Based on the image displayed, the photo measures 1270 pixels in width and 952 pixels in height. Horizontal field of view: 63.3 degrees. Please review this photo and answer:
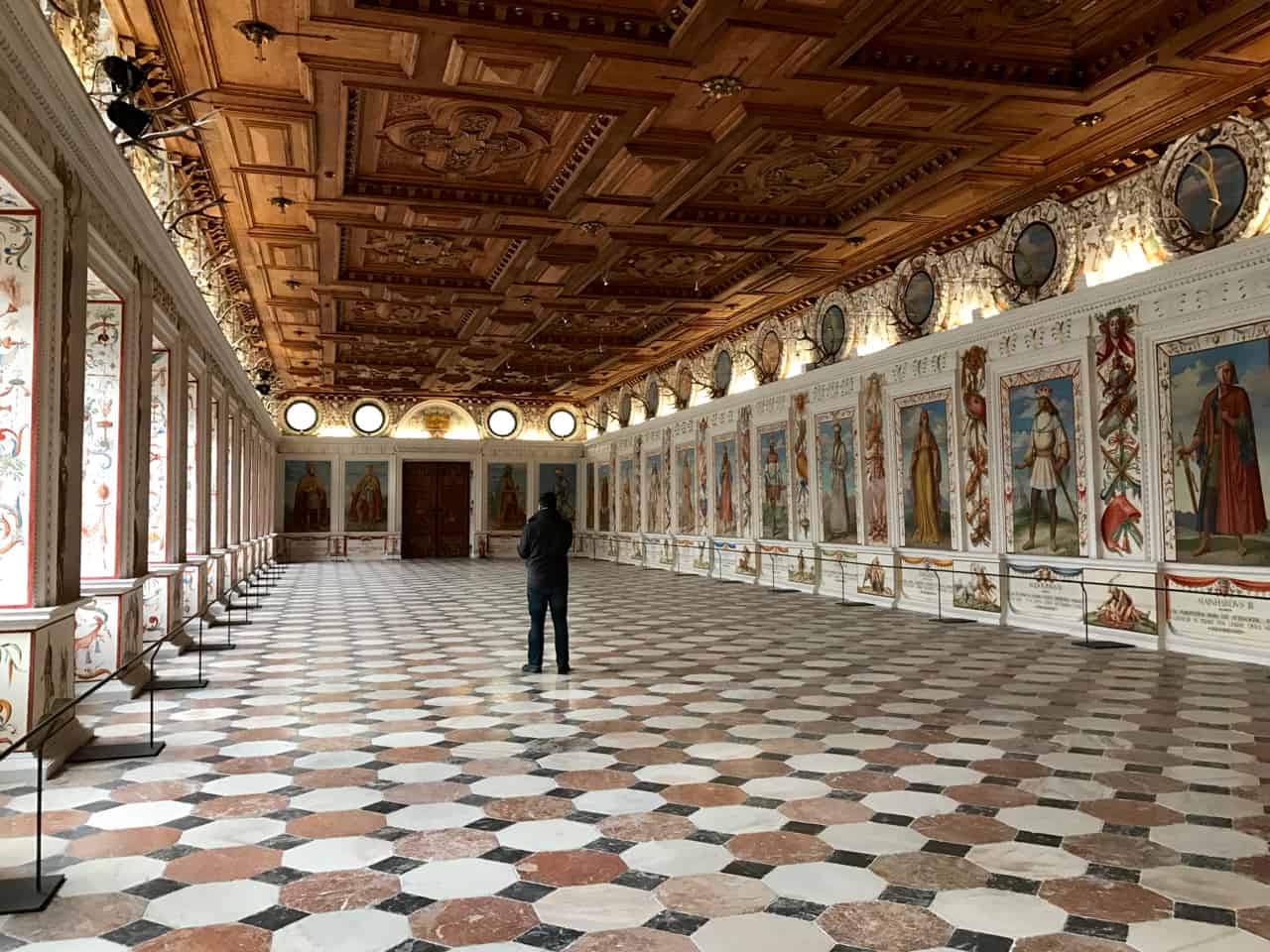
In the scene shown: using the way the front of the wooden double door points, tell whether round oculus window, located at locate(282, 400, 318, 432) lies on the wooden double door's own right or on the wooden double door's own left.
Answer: on the wooden double door's own right

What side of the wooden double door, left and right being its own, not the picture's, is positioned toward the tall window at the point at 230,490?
front

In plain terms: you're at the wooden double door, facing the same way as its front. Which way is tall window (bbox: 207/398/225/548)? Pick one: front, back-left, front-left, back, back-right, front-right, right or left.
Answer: front

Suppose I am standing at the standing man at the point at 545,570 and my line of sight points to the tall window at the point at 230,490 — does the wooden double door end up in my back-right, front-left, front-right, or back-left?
front-right

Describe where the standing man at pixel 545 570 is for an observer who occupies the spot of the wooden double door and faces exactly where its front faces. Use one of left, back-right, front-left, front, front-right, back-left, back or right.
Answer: front

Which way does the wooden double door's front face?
toward the camera

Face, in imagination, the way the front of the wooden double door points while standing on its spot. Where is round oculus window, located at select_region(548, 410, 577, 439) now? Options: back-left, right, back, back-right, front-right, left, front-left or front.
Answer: left

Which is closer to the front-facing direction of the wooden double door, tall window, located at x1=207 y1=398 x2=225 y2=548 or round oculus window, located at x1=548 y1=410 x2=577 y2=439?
the tall window

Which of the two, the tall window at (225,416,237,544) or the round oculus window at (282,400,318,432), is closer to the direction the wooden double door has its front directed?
the tall window

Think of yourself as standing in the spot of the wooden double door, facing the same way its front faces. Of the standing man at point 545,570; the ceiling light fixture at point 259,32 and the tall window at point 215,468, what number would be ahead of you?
3

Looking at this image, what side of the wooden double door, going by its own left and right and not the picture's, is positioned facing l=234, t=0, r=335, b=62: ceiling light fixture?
front
